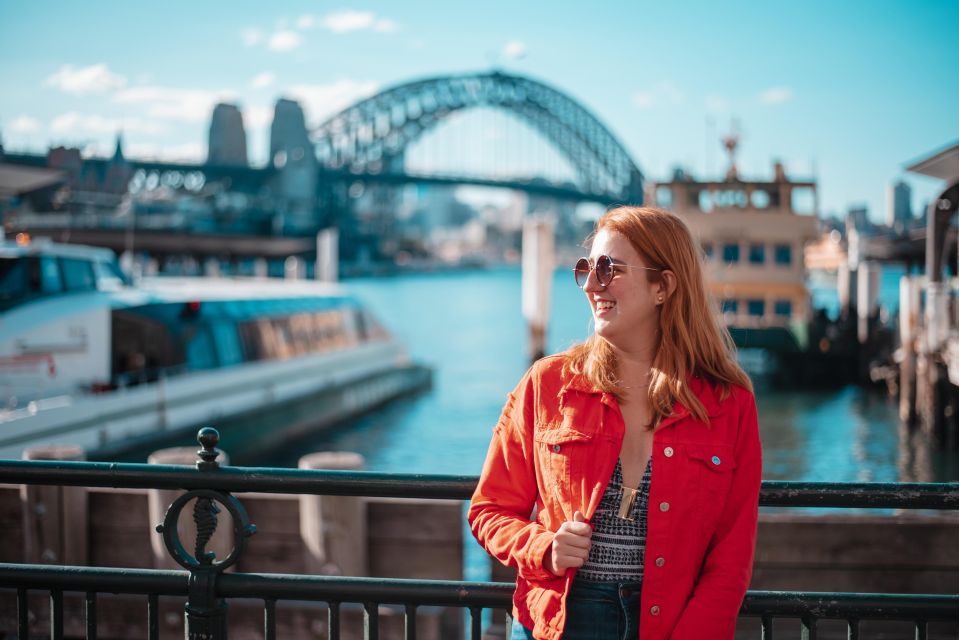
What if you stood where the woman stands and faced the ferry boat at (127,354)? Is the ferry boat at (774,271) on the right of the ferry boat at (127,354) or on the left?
right

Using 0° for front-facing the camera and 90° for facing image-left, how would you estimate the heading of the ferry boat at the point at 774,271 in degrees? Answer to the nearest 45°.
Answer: approximately 0°

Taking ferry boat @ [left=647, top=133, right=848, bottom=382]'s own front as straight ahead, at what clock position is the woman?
The woman is roughly at 12 o'clock from the ferry boat.

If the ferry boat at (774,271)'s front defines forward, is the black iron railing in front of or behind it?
in front

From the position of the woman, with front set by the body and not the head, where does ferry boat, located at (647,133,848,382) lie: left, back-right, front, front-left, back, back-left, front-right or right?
back

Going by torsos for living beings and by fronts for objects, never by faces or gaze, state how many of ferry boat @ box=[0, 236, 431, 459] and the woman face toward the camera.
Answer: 1

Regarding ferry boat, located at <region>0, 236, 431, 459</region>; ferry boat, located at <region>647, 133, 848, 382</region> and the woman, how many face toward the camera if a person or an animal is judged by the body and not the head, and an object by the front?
2

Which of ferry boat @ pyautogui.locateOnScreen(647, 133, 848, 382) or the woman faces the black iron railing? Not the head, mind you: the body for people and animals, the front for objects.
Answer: the ferry boat
